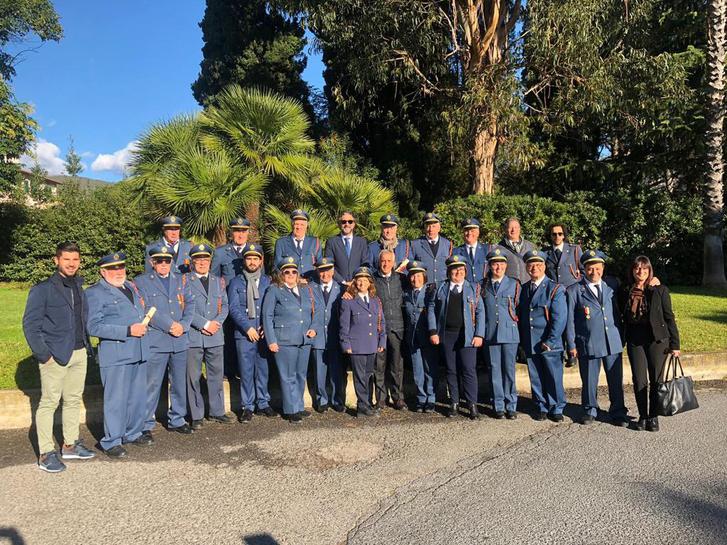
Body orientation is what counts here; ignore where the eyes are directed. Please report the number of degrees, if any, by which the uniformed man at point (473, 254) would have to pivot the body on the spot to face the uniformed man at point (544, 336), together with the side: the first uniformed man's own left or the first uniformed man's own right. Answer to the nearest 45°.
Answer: approximately 45° to the first uniformed man's own left

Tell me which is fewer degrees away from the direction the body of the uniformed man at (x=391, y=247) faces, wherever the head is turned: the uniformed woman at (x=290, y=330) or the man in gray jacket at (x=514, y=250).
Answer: the uniformed woman

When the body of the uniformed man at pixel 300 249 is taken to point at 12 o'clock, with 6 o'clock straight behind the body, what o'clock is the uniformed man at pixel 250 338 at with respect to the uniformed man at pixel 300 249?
the uniformed man at pixel 250 338 is roughly at 1 o'clock from the uniformed man at pixel 300 249.

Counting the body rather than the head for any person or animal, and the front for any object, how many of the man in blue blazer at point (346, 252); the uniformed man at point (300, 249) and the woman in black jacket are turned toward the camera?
3

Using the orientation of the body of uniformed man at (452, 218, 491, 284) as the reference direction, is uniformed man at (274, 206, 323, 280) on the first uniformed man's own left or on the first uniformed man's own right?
on the first uniformed man's own right

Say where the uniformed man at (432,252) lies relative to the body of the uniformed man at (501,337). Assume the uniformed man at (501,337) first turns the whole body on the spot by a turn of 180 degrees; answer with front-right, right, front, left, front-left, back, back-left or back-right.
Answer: front-left

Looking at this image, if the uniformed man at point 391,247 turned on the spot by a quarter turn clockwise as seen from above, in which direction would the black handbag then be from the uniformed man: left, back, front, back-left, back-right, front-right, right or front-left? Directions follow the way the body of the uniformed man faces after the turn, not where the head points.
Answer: back-left

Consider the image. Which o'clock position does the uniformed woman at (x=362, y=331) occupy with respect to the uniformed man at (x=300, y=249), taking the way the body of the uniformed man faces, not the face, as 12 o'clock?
The uniformed woman is roughly at 11 o'clock from the uniformed man.
